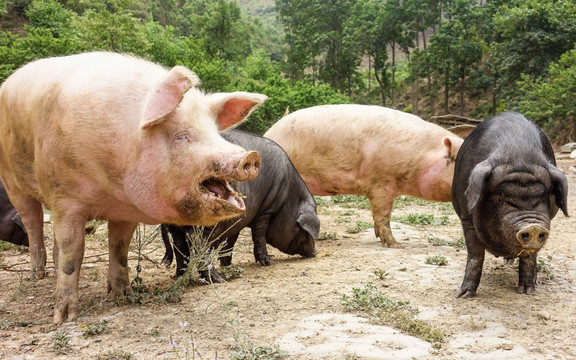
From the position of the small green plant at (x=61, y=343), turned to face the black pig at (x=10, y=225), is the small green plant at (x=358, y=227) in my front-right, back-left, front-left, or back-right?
front-right

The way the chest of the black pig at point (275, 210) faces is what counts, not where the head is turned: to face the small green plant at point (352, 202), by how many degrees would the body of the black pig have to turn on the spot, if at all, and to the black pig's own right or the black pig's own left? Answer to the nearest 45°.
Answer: approximately 90° to the black pig's own left

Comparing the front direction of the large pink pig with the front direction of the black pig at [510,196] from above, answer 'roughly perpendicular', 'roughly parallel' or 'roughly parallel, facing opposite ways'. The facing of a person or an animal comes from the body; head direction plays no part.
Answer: roughly perpendicular

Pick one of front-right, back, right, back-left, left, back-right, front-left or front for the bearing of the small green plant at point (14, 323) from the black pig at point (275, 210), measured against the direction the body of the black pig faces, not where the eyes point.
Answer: back-right

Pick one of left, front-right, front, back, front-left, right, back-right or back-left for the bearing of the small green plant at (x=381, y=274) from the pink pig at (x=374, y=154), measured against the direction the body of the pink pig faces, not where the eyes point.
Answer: right

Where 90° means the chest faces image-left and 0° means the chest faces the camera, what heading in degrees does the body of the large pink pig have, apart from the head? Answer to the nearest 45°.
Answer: approximately 315°

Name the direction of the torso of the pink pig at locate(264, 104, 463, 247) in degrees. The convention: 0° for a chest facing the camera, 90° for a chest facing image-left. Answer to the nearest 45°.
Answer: approximately 270°

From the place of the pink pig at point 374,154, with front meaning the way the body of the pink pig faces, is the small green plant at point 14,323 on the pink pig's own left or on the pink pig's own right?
on the pink pig's own right

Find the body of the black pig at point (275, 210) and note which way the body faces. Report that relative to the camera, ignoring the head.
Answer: to the viewer's right

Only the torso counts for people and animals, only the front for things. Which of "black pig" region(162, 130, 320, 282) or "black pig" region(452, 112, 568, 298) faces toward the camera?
"black pig" region(452, 112, 568, 298)

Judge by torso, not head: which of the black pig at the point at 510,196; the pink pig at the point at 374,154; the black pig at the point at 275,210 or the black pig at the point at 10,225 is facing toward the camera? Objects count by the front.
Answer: the black pig at the point at 510,196

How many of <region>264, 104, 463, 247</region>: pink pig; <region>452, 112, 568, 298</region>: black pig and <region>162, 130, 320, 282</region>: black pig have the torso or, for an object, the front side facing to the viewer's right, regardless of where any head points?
2

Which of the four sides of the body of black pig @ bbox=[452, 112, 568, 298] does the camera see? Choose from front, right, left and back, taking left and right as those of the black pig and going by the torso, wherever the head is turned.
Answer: front

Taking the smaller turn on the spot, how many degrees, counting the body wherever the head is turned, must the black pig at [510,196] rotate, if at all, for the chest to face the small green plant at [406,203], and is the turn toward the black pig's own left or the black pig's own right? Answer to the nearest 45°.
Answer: approximately 180°
